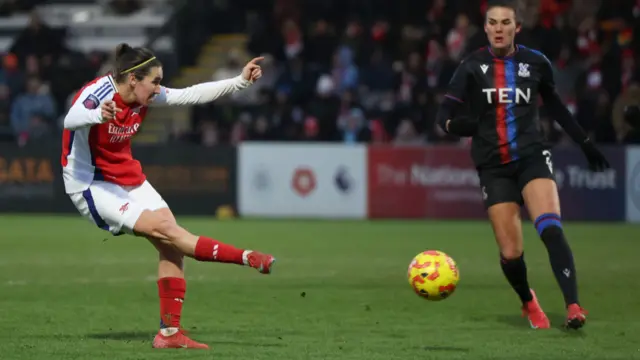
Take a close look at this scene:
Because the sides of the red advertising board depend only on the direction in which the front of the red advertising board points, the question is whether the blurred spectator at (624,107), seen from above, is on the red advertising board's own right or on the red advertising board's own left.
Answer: on the red advertising board's own left

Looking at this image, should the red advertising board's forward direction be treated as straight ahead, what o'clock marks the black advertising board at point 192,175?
The black advertising board is roughly at 3 o'clock from the red advertising board.

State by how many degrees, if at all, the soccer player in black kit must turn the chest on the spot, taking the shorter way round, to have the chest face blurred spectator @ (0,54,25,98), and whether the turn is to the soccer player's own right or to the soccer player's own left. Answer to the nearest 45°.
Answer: approximately 135° to the soccer player's own right

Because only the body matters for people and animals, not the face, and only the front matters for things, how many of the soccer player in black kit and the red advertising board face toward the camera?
2

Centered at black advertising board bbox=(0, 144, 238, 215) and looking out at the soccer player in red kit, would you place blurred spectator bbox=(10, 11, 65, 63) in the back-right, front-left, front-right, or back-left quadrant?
back-right

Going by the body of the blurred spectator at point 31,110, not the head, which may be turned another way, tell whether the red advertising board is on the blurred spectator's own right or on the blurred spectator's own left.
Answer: on the blurred spectator's own left

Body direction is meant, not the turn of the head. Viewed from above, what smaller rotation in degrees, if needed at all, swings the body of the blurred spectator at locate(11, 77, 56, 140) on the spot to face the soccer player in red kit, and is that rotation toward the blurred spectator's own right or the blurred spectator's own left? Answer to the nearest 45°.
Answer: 0° — they already face them

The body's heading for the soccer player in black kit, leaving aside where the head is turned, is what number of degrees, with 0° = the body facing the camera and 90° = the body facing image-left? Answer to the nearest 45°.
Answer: approximately 0°

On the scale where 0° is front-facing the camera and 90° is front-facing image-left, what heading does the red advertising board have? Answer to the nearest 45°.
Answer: approximately 0°

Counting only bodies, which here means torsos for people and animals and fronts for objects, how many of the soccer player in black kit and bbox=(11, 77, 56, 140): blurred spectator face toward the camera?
2
